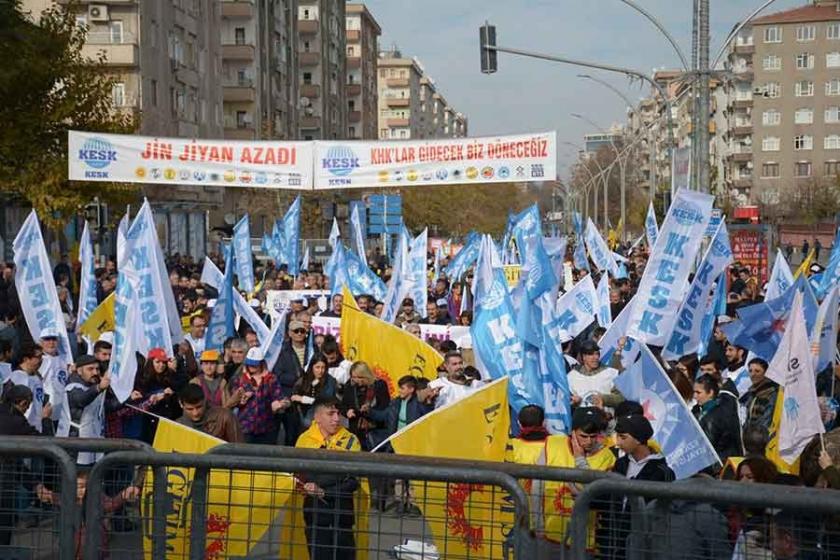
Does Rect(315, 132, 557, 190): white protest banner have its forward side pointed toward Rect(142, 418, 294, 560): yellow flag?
yes

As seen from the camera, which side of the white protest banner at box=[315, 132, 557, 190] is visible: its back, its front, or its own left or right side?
front

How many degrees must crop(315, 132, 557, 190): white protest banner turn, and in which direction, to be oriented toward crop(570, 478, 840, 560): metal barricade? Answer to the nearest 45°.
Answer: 0° — it already faces it

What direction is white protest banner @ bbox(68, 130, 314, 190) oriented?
toward the camera

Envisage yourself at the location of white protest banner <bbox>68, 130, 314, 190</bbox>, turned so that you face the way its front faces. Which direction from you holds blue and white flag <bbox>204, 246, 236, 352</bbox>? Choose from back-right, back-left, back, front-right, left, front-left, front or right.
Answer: front

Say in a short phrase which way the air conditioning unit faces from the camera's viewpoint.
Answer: facing the viewer

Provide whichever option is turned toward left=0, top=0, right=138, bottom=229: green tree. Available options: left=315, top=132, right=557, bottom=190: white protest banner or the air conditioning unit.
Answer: the air conditioning unit

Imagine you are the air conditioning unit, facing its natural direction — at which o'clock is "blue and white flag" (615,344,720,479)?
The blue and white flag is roughly at 12 o'clock from the air conditioning unit.

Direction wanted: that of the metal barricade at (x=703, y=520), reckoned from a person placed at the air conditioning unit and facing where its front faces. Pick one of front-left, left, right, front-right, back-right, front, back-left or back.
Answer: front

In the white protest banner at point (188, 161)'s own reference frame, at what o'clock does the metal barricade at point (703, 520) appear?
The metal barricade is roughly at 12 o'clock from the white protest banner.

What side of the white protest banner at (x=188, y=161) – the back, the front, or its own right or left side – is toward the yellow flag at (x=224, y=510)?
front

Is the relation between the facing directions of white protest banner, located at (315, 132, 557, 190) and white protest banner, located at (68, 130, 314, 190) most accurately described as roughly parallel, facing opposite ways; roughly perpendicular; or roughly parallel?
roughly parallel

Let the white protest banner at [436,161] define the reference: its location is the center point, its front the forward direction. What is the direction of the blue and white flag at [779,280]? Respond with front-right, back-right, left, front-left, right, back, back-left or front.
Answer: front-left

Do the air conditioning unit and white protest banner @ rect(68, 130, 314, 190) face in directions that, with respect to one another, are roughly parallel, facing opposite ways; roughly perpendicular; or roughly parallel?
roughly parallel
